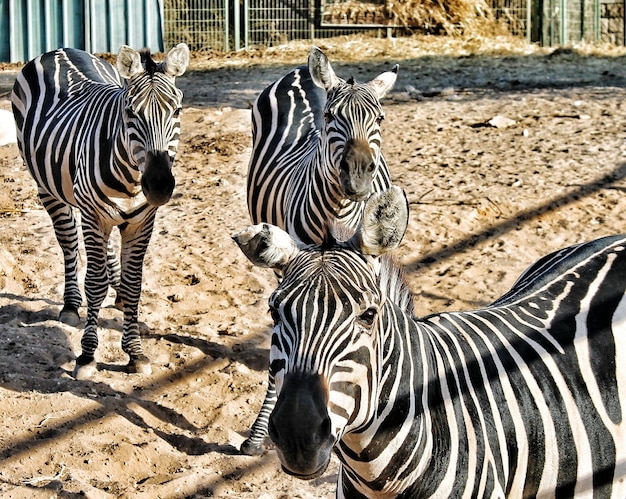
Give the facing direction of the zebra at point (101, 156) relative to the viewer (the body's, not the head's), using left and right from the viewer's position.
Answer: facing the viewer and to the right of the viewer

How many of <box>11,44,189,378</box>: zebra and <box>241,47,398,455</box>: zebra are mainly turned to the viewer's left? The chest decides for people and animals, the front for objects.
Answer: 0

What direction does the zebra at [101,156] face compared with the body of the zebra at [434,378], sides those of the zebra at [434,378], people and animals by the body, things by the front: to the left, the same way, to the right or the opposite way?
to the left

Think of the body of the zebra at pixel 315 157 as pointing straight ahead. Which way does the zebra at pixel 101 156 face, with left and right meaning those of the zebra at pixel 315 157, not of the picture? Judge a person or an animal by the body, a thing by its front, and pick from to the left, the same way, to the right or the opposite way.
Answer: the same way

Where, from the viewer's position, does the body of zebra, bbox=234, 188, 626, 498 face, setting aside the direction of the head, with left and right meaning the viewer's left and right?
facing the viewer and to the left of the viewer

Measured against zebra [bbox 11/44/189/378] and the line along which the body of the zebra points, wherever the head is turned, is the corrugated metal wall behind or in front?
behind

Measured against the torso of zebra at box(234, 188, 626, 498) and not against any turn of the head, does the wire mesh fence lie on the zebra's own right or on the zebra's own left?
on the zebra's own right

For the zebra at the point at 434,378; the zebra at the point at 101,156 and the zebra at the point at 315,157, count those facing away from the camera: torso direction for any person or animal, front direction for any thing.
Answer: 0

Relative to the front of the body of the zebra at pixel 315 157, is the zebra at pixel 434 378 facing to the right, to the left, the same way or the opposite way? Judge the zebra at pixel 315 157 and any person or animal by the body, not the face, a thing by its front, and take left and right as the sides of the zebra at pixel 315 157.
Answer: to the right

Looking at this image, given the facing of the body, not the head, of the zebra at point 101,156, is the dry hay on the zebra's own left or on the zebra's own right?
on the zebra's own left

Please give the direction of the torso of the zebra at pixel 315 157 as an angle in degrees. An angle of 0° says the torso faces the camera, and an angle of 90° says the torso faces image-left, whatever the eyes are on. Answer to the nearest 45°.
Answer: approximately 315°

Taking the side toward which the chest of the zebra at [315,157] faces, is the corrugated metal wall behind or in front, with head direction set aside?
behind

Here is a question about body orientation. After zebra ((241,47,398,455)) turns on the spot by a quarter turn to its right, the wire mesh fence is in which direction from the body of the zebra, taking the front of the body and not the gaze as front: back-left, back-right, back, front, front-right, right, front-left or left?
back-right
